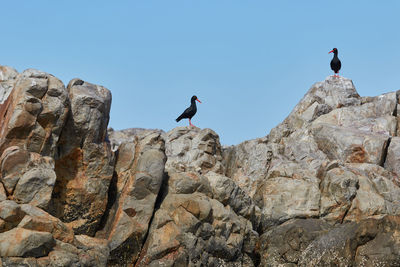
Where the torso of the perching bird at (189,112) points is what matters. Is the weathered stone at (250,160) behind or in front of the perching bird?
in front

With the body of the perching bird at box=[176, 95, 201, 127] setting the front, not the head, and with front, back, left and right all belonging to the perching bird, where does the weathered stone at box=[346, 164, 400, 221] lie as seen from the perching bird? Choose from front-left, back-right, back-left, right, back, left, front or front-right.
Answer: front-right

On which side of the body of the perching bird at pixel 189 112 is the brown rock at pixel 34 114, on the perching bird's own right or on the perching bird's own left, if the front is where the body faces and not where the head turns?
on the perching bird's own right

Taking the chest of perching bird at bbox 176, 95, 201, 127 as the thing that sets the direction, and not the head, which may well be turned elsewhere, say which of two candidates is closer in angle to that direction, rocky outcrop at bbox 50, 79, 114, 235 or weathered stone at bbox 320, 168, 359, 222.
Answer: the weathered stone

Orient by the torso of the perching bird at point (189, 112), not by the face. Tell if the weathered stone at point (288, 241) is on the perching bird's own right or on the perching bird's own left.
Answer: on the perching bird's own right

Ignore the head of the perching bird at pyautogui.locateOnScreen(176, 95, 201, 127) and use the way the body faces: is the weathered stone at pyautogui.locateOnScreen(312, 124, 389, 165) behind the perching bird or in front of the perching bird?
in front

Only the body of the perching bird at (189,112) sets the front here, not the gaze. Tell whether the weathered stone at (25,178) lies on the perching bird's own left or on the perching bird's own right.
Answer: on the perching bird's own right

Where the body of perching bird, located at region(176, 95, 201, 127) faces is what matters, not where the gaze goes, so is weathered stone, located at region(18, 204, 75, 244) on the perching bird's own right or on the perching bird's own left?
on the perching bird's own right

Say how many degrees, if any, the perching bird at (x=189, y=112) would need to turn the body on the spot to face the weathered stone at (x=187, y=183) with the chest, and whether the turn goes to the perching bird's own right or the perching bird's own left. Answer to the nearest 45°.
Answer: approximately 90° to the perching bird's own right

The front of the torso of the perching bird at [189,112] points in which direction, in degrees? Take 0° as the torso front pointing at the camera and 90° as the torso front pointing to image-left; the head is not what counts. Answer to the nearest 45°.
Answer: approximately 270°

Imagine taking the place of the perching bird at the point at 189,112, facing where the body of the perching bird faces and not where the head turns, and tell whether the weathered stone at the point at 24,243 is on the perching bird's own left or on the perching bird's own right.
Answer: on the perching bird's own right

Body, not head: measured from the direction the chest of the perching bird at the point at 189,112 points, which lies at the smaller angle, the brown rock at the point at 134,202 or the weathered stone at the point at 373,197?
the weathered stone

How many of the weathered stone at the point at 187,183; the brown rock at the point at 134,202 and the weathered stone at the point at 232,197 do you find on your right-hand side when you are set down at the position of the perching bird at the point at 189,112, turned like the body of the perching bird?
3
